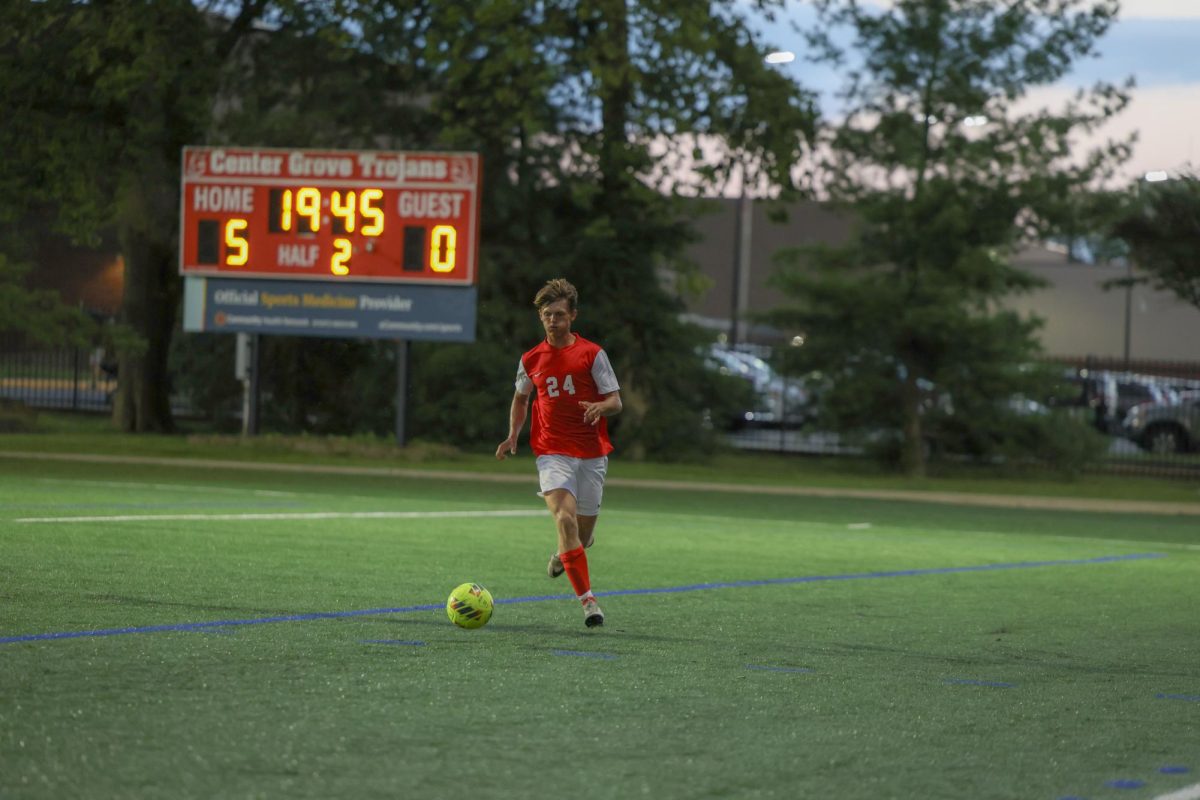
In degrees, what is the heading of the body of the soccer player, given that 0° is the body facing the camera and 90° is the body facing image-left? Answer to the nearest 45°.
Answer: approximately 0°

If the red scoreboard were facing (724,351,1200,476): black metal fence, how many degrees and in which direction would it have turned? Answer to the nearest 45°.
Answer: approximately 135° to its left

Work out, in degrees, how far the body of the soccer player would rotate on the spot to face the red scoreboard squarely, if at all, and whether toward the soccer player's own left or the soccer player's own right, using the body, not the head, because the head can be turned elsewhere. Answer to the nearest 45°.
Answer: approximately 180°

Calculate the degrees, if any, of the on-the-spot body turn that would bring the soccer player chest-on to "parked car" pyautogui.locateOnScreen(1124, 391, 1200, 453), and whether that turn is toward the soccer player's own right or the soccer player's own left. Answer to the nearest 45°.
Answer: approximately 135° to the soccer player's own left

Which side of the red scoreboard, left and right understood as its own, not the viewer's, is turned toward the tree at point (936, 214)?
left

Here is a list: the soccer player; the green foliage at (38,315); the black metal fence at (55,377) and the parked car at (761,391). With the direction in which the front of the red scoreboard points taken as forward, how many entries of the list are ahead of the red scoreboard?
1

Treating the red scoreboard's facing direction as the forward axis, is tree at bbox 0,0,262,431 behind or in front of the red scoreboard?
behind

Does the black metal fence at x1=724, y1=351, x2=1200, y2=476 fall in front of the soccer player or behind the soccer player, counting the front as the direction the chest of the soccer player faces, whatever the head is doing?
behind

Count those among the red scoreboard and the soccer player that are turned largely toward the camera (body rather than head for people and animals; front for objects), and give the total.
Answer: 2

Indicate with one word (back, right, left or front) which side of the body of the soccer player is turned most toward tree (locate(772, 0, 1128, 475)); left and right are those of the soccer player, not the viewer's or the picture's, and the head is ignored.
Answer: back

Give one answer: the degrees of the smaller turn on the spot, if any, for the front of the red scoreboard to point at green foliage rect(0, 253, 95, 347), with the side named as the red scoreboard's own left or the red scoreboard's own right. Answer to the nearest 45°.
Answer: approximately 135° to the red scoreboard's own right
